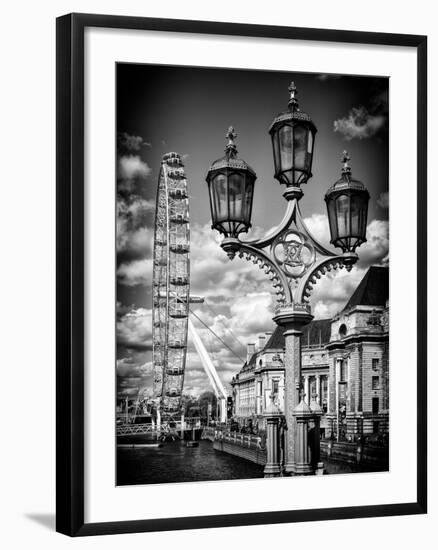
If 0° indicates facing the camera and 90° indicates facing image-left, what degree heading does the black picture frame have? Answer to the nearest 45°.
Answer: approximately 315°
